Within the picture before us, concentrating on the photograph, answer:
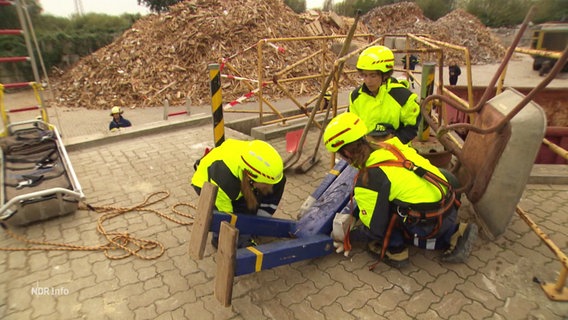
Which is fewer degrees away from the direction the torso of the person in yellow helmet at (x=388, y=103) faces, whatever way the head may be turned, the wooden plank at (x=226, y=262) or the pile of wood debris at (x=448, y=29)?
the wooden plank

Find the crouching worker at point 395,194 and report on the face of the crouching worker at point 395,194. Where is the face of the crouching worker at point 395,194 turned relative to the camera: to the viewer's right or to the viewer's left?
to the viewer's left

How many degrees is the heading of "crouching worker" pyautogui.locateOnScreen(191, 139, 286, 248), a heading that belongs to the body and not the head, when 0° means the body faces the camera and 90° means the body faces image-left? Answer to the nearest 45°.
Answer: approximately 315°

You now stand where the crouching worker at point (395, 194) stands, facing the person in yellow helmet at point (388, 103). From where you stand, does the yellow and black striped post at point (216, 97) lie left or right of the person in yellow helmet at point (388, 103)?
left

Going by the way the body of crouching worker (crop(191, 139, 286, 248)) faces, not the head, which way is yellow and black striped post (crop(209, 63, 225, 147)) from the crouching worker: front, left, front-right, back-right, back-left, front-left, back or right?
back-left

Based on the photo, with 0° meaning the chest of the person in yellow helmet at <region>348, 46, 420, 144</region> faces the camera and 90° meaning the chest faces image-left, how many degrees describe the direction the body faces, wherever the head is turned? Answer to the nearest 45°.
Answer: approximately 45°

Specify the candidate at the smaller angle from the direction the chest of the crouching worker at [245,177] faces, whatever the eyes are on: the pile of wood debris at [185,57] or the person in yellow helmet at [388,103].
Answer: the person in yellow helmet

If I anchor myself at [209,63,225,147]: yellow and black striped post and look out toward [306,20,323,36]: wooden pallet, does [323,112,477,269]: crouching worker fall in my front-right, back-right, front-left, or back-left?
back-right

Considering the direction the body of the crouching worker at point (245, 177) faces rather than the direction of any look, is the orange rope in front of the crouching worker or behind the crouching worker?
behind
